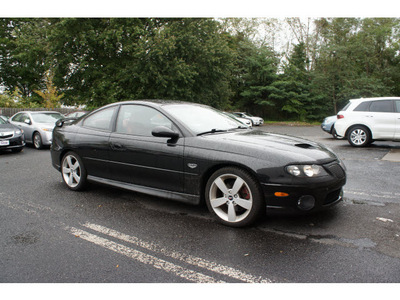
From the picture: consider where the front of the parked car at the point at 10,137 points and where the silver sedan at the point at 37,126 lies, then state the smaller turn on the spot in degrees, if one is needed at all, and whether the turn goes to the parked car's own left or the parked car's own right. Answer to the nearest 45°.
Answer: approximately 90° to the parked car's own left

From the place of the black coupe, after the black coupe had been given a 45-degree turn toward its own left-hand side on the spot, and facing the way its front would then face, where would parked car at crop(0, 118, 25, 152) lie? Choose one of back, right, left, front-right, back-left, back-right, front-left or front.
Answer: back-left

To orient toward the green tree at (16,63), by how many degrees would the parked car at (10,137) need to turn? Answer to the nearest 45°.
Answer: approximately 135° to its left

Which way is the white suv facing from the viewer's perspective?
to the viewer's right

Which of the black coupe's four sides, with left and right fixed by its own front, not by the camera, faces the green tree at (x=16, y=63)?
back

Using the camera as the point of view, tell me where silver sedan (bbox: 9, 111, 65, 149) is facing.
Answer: facing the viewer and to the right of the viewer

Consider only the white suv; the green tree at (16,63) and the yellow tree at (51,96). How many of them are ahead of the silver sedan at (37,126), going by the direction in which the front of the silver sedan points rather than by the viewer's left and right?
1

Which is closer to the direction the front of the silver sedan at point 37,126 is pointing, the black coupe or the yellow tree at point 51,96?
the black coupe

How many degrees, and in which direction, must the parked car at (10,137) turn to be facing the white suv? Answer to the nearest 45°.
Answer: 0° — it already faces it

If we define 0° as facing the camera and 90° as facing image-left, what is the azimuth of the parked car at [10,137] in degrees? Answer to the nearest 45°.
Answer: approximately 315°

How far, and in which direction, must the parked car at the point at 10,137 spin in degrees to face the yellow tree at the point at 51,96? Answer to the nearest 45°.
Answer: approximately 135° to its left

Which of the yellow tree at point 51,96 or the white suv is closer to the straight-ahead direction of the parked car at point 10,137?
the white suv

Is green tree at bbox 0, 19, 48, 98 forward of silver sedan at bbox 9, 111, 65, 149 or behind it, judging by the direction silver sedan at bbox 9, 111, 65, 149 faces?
behind
